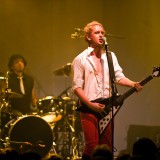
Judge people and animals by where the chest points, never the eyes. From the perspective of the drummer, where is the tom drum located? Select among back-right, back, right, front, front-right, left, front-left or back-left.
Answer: front-left

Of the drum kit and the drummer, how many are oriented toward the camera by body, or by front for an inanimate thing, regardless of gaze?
2

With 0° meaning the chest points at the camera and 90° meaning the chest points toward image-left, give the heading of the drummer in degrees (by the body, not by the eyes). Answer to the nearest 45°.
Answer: approximately 0°

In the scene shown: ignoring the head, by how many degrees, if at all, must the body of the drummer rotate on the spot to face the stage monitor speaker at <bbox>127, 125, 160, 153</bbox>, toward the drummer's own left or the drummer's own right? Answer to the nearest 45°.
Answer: approximately 90° to the drummer's own left

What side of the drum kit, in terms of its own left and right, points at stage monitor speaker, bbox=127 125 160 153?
left

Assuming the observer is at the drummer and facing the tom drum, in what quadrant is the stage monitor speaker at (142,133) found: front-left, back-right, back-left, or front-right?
front-left

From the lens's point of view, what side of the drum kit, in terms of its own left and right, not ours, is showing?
front
